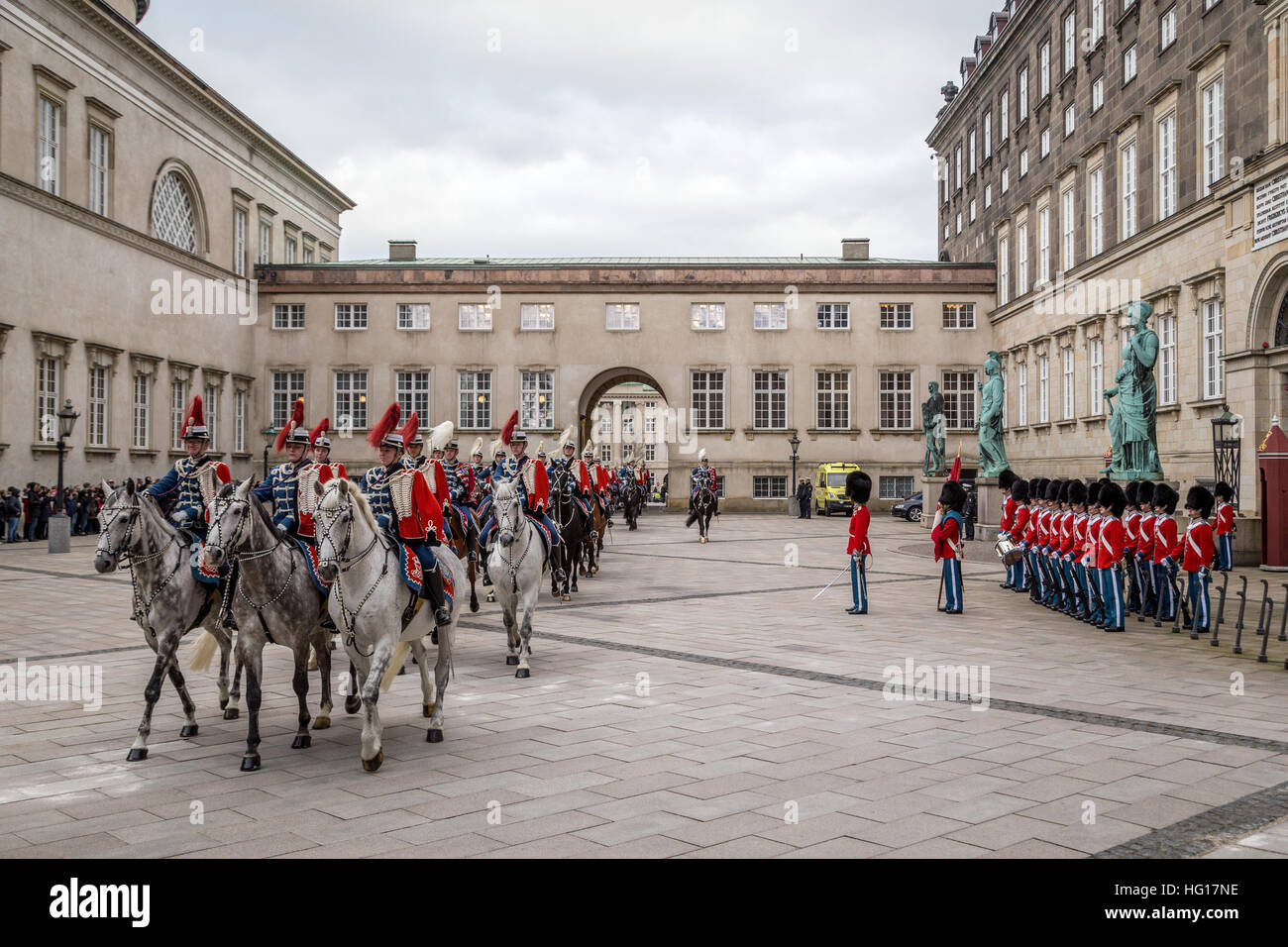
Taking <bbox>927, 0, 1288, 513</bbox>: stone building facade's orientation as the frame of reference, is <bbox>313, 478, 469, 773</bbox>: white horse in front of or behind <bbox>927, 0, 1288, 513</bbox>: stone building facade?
in front

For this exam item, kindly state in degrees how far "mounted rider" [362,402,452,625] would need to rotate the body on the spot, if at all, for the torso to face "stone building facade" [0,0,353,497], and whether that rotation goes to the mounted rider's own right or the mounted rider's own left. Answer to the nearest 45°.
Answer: approximately 135° to the mounted rider's own right

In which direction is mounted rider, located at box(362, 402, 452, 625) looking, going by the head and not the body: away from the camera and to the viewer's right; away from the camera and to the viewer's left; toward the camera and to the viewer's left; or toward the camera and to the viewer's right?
toward the camera and to the viewer's left

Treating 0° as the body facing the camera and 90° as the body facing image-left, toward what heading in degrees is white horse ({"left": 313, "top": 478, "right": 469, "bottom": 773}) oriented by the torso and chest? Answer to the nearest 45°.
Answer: approximately 45°

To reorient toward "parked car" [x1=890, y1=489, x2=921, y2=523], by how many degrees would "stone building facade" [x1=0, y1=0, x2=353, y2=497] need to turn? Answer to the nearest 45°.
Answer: approximately 45° to its left

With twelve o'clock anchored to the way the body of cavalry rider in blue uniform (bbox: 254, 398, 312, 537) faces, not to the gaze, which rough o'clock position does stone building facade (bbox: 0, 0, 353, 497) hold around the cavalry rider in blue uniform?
The stone building facade is roughly at 4 o'clock from the cavalry rider in blue uniform.

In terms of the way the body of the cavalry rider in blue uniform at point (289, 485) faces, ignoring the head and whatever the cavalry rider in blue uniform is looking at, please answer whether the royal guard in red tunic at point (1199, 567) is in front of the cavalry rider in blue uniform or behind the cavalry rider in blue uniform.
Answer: behind

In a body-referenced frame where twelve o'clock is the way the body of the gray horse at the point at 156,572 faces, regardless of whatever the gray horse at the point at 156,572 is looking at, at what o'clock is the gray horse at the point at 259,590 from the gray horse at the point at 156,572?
the gray horse at the point at 259,590 is roughly at 9 o'clock from the gray horse at the point at 156,572.

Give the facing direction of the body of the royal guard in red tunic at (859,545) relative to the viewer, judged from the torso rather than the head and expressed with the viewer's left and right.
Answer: facing to the left of the viewer

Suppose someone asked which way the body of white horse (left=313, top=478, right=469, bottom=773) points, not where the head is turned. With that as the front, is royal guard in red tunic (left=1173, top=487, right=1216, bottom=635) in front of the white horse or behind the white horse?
behind

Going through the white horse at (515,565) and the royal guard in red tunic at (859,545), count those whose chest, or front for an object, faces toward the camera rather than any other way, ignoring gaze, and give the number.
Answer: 1

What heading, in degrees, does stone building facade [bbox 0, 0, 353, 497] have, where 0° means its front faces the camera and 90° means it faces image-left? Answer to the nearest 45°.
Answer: approximately 315°

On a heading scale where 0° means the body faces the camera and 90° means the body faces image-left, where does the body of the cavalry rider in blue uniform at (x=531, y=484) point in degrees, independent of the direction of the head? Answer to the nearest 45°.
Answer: approximately 0°
